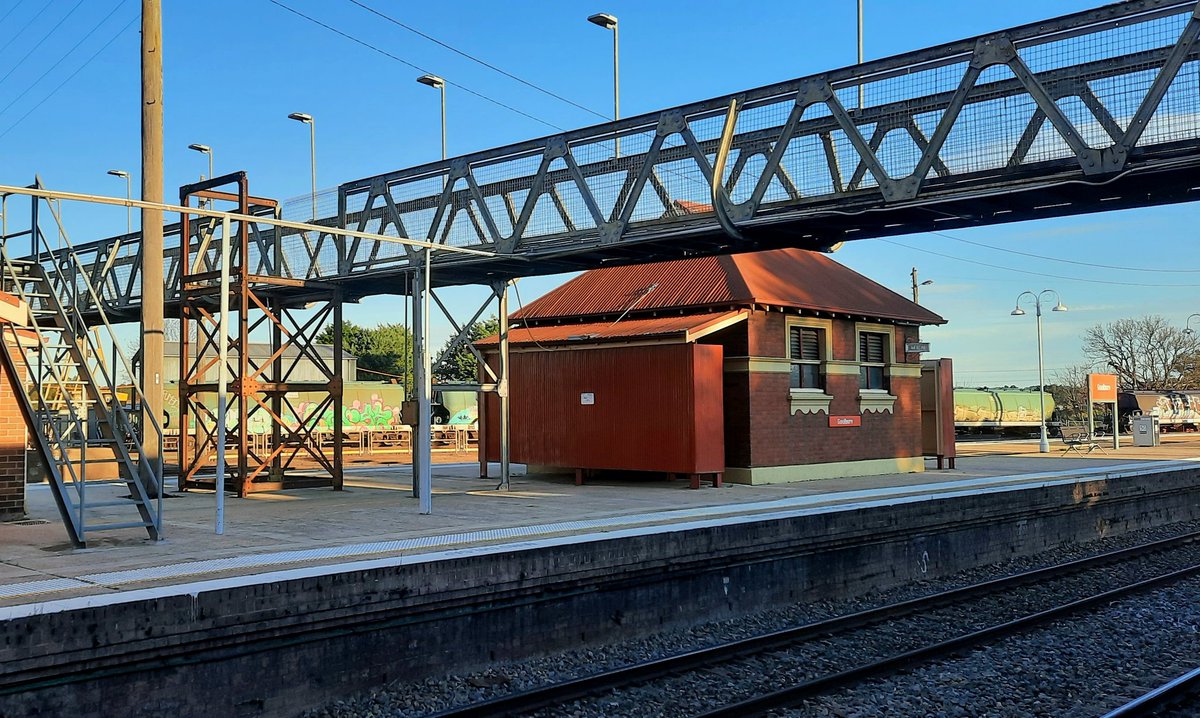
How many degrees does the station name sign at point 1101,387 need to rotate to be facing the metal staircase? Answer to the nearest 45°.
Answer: approximately 45° to its right

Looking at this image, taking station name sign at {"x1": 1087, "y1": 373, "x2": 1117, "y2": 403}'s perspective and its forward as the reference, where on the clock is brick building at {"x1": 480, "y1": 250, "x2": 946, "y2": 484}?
The brick building is roughly at 2 o'clock from the station name sign.

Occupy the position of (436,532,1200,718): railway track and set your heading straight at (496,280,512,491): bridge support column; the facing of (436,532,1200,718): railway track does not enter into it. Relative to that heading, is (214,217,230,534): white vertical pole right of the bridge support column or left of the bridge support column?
left

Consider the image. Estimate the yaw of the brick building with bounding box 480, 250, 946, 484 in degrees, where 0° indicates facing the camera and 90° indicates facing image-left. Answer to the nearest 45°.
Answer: approximately 315°

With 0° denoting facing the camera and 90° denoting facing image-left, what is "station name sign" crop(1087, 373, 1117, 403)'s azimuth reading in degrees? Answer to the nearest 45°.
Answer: approximately 315°

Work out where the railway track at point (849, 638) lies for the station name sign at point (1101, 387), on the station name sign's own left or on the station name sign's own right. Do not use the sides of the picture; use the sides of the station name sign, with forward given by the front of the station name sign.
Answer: on the station name sign's own right

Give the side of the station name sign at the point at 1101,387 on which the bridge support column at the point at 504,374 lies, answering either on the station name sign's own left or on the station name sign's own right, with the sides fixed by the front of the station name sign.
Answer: on the station name sign's own right

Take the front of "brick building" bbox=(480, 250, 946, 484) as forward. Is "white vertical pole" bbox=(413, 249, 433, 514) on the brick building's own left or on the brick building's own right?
on the brick building's own right

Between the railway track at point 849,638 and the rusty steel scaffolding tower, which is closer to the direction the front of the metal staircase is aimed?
the railway track

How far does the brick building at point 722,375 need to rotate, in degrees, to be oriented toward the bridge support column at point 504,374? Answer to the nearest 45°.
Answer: approximately 90° to its right

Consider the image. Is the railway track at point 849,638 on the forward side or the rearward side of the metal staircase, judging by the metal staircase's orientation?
on the forward side

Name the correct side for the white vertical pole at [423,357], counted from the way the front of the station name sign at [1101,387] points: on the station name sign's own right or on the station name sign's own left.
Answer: on the station name sign's own right

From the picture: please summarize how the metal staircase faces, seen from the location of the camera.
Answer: facing the viewer and to the right of the viewer

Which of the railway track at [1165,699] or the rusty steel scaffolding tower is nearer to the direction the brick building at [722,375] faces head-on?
the railway track
